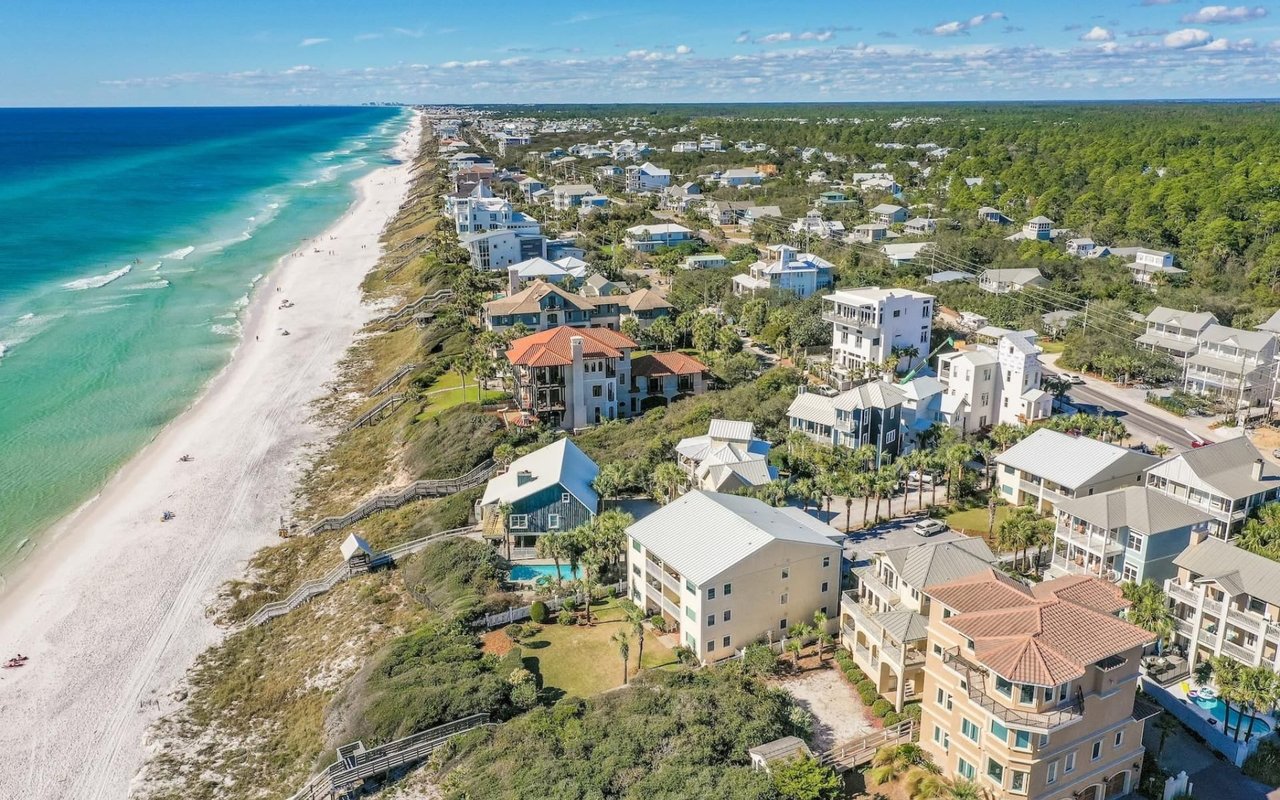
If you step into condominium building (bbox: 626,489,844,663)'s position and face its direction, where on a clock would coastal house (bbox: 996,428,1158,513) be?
The coastal house is roughly at 6 o'clock from the condominium building.

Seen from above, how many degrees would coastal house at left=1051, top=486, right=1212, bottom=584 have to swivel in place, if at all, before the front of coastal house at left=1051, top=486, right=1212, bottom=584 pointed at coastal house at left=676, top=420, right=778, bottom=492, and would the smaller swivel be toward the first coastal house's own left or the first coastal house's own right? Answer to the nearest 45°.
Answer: approximately 45° to the first coastal house's own right

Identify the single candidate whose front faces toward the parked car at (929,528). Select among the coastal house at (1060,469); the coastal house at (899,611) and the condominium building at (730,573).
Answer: the coastal house at (1060,469)

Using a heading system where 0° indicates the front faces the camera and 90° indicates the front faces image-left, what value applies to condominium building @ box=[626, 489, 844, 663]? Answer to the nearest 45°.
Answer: approximately 45°

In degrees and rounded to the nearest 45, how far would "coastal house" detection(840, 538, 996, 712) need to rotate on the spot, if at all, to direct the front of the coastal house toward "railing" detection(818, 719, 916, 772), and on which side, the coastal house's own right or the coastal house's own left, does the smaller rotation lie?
approximately 45° to the coastal house's own left

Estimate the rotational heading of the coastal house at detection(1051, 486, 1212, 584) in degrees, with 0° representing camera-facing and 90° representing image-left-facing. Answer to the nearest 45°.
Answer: approximately 45°

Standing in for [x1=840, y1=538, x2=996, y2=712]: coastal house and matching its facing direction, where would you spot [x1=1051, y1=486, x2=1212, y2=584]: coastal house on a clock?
[x1=1051, y1=486, x2=1212, y2=584]: coastal house is roughly at 6 o'clock from [x1=840, y1=538, x2=996, y2=712]: coastal house.

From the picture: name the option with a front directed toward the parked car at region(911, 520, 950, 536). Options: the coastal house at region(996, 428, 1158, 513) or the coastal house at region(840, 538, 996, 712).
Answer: the coastal house at region(996, 428, 1158, 513)

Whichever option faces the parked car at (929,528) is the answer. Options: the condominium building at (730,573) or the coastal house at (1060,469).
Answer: the coastal house

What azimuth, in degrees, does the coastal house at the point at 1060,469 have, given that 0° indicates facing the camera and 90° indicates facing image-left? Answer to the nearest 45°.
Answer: approximately 45°

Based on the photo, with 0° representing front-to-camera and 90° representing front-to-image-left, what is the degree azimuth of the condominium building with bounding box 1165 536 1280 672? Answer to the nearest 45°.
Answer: approximately 45°

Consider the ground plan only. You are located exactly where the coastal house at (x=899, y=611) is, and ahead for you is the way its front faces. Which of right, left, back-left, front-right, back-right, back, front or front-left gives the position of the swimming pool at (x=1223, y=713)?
back-left

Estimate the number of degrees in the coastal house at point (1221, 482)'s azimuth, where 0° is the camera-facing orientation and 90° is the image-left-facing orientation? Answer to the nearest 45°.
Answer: approximately 45°
